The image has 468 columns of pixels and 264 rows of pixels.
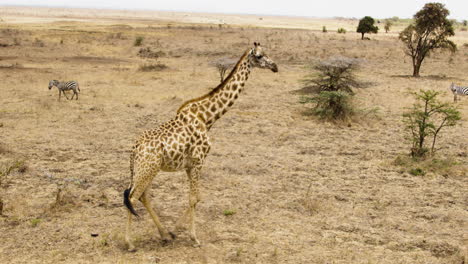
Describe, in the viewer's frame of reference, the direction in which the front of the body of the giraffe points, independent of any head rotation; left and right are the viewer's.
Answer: facing to the right of the viewer

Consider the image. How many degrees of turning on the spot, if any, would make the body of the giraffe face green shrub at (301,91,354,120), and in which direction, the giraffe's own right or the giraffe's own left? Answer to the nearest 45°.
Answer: approximately 45° to the giraffe's own left

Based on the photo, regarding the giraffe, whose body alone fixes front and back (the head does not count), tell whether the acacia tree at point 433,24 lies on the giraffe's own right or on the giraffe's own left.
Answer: on the giraffe's own left

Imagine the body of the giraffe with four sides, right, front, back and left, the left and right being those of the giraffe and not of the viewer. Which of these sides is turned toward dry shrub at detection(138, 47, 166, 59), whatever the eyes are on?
left

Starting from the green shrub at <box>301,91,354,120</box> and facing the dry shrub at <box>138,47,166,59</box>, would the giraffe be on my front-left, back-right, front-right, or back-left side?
back-left
